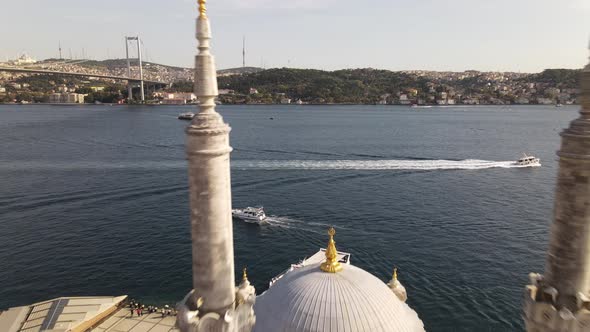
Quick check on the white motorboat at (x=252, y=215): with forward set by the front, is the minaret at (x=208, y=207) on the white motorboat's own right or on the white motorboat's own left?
on the white motorboat's own left

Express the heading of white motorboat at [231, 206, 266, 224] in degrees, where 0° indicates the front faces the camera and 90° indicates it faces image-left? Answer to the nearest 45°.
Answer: approximately 135°

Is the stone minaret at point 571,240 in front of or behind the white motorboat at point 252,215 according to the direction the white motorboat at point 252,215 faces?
behind
